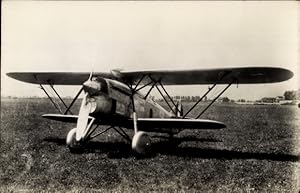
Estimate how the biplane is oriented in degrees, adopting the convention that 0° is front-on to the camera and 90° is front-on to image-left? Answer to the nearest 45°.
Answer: approximately 45°
